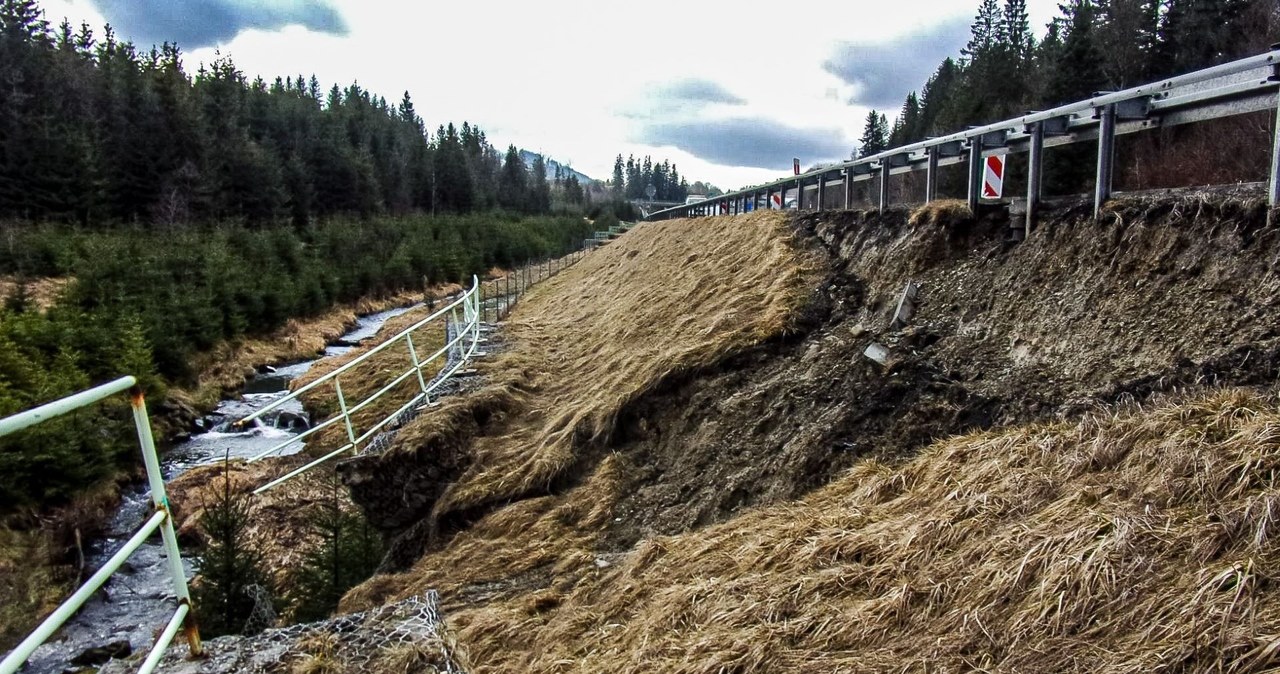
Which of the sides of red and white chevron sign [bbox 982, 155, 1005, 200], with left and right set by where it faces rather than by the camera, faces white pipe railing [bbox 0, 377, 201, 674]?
front

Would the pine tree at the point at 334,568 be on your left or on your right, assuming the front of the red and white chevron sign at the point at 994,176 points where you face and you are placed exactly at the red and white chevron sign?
on your right

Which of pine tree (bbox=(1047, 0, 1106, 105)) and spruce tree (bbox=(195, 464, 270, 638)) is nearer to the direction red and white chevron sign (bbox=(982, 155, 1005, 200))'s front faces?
the spruce tree

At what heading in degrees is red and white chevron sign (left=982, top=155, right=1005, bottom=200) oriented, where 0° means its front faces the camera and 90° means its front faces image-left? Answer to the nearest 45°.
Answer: approximately 0°

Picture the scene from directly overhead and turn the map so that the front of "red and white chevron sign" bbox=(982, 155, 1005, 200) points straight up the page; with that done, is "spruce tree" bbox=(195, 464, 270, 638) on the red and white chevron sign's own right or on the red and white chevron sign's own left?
on the red and white chevron sign's own right

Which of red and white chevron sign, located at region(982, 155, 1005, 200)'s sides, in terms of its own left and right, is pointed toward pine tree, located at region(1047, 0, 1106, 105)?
back
